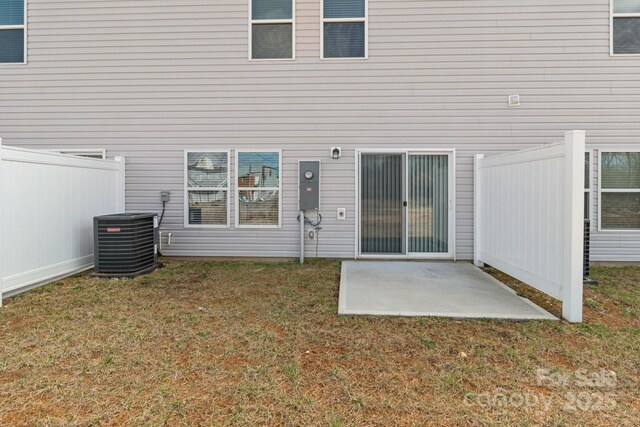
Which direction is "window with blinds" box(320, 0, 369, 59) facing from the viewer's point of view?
toward the camera

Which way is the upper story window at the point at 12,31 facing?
toward the camera

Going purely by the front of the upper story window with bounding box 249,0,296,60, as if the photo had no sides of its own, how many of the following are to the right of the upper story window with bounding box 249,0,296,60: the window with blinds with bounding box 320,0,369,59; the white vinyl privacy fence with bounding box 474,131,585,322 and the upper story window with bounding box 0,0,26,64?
1

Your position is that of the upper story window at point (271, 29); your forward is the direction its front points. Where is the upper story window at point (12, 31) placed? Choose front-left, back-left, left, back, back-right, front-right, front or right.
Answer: right

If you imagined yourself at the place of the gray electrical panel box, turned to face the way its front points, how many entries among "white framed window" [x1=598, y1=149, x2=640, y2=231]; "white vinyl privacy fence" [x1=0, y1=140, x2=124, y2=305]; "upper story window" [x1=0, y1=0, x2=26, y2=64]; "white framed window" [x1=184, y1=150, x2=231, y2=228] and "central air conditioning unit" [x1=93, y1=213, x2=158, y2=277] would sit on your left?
1

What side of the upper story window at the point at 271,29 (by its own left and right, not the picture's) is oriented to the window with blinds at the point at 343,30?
left

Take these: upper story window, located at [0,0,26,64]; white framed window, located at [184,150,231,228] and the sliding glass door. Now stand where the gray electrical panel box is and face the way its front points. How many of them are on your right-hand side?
2
